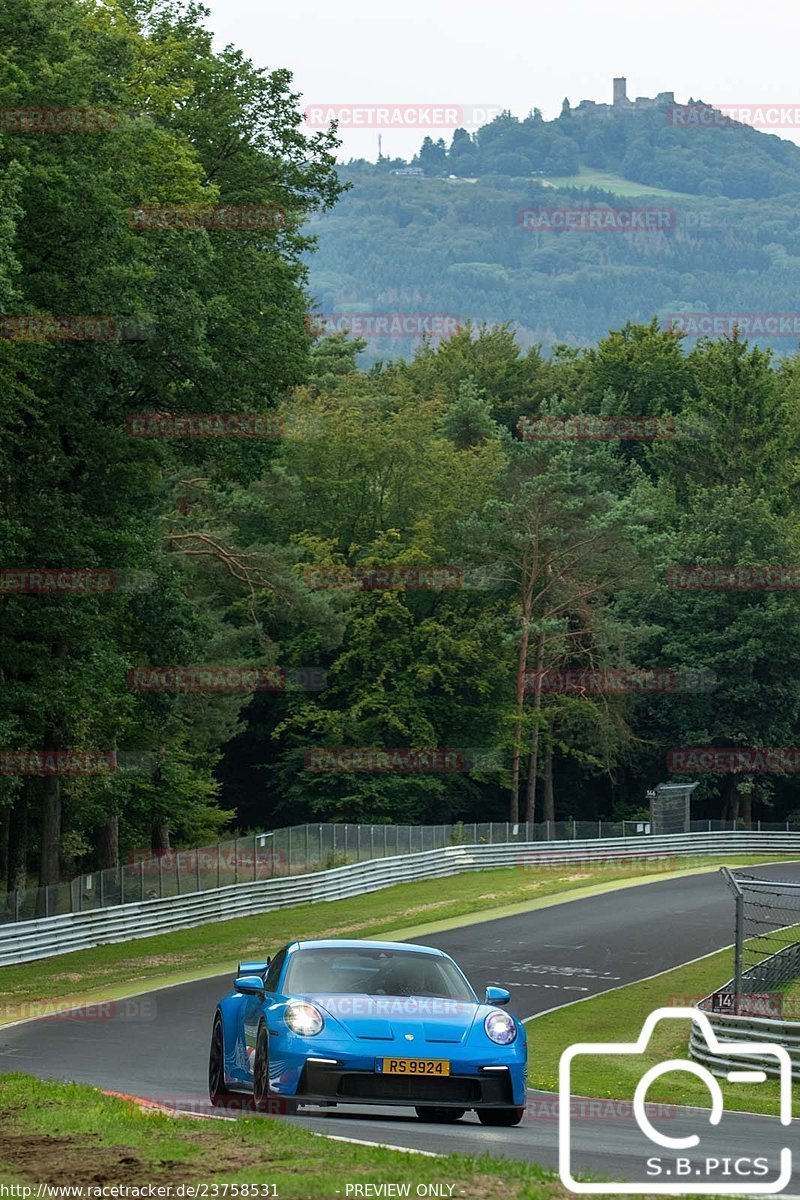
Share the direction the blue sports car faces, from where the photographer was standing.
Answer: facing the viewer

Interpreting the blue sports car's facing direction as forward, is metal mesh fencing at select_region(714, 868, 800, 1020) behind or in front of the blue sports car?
behind
